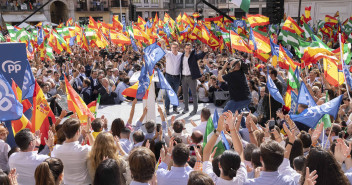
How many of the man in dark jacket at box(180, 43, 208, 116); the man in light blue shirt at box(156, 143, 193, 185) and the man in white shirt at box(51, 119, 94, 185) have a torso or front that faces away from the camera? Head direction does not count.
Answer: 2

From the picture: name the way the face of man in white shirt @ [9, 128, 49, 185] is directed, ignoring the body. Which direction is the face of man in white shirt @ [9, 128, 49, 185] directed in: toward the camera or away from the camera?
away from the camera

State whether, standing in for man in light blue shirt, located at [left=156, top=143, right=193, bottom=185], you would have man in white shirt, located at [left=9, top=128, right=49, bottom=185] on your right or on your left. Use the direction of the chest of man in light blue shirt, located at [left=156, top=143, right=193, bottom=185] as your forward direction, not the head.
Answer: on your left

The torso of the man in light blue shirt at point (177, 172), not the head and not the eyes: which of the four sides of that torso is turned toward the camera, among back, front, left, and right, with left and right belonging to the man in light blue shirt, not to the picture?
back

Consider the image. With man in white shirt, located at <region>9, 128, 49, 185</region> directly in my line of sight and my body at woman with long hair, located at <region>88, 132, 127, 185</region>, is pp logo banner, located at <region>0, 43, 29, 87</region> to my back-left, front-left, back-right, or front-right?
front-right

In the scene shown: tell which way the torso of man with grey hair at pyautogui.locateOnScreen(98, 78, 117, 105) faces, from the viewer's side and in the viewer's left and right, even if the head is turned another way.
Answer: facing the viewer and to the right of the viewer

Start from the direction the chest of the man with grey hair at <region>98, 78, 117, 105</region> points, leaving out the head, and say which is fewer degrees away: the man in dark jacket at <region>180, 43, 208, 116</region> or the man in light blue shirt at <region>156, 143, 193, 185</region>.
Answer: the man in dark jacket

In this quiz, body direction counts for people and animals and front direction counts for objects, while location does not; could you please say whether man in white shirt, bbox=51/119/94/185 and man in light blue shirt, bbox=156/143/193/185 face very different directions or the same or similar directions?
same or similar directions

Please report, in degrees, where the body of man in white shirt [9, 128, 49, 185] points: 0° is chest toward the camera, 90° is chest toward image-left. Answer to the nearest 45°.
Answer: approximately 225°

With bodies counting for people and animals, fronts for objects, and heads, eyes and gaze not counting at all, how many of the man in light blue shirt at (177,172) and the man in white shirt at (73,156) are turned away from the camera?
2

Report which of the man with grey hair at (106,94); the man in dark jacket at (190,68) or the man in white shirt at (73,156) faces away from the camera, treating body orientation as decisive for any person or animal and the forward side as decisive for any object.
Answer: the man in white shirt

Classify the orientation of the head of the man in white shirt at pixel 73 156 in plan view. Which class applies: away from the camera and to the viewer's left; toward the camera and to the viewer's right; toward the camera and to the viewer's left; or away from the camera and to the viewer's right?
away from the camera and to the viewer's right

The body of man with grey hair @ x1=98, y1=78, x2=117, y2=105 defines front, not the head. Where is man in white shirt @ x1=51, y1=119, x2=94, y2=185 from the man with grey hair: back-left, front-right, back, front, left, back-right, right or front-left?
front-right

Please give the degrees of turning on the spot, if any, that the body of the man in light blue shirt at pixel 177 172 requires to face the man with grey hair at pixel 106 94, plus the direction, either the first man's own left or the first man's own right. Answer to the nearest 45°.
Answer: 0° — they already face them

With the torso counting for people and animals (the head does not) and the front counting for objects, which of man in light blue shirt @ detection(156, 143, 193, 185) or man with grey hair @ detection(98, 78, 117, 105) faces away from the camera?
the man in light blue shirt

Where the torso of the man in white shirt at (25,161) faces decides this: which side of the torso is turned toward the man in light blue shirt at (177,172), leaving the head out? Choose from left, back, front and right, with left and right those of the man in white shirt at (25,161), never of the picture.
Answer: right

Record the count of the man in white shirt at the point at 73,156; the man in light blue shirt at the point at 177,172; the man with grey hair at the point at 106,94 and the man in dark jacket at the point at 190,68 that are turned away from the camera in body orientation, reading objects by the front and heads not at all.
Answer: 2

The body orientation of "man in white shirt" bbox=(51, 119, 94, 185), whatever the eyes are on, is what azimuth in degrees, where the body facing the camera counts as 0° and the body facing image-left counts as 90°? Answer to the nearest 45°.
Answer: approximately 180°
